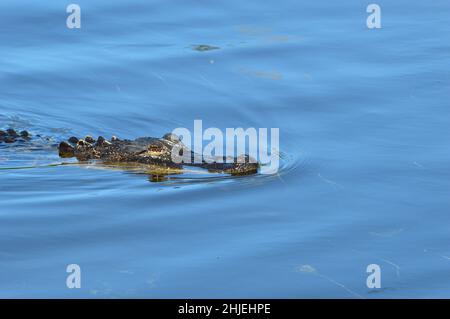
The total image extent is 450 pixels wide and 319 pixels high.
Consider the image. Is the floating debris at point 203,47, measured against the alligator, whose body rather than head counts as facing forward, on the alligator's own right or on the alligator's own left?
on the alligator's own left

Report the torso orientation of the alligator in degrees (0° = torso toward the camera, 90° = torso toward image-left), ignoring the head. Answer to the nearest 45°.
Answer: approximately 315°
